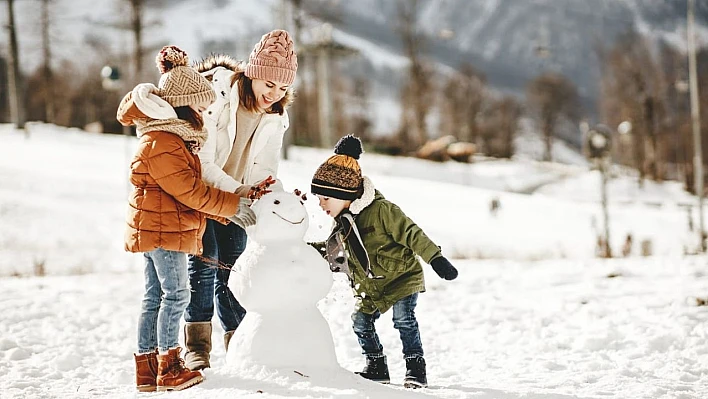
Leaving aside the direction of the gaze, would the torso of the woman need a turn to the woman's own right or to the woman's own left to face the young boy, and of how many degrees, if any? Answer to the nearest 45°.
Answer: approximately 45° to the woman's own left

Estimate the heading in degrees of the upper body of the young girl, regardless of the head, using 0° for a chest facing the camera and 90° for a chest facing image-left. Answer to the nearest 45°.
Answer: approximately 270°

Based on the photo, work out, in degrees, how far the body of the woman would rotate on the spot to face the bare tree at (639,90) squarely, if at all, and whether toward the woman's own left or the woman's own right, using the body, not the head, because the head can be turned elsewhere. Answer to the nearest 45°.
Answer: approximately 90° to the woman's own left

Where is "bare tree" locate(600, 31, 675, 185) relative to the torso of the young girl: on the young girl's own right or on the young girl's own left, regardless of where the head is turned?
on the young girl's own left

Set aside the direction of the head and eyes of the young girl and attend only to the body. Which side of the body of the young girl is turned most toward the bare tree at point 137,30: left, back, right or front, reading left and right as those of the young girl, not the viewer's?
left

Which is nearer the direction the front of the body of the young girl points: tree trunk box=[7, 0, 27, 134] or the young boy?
the young boy

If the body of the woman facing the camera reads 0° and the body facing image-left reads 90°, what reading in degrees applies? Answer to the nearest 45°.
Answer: approximately 315°

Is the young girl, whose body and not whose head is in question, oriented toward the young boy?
yes
